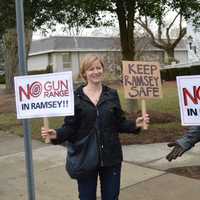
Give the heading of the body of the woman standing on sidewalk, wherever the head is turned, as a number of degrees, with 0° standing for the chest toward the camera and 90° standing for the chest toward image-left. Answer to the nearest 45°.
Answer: approximately 0°

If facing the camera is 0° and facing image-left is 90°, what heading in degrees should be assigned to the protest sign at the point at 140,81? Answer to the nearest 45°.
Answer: approximately 0°

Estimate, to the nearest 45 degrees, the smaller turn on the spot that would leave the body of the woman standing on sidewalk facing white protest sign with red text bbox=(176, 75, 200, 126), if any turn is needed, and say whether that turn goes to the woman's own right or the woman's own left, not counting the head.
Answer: approximately 90° to the woman's own left

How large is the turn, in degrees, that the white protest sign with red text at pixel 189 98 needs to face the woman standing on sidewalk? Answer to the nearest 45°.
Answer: approximately 45° to its right

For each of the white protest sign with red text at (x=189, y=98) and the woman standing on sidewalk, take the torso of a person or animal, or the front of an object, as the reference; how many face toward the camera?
2
